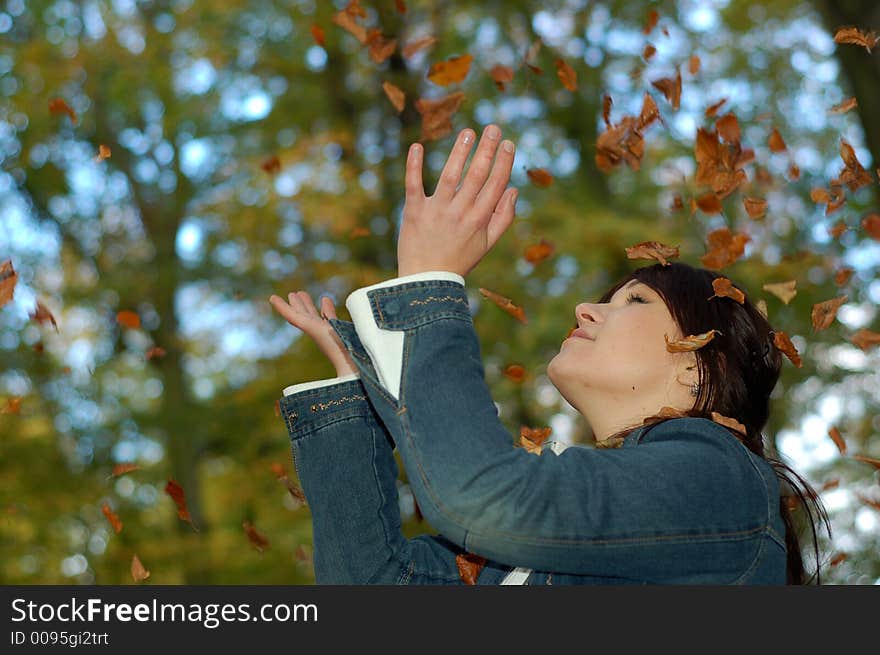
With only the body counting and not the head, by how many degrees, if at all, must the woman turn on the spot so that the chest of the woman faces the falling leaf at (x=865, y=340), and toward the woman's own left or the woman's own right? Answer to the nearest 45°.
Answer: approximately 135° to the woman's own right

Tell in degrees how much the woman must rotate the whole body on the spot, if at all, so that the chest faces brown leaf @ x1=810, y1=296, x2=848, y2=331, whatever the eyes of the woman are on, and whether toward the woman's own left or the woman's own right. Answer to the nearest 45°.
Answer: approximately 135° to the woman's own right

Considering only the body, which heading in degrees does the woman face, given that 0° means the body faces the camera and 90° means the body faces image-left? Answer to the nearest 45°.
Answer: approximately 90°

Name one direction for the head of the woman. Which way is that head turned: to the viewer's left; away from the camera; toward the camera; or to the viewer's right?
to the viewer's left
